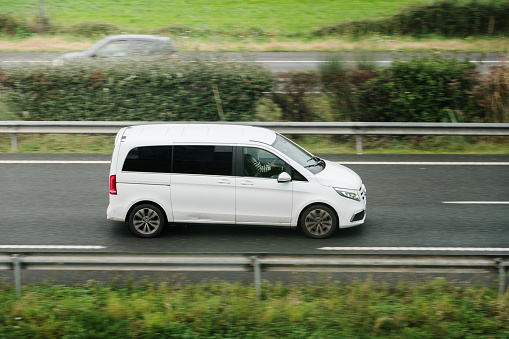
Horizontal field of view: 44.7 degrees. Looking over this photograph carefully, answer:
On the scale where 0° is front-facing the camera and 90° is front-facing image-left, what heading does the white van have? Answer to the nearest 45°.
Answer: approximately 270°

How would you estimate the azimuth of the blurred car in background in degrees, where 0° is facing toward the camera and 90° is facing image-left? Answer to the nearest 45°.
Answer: approximately 90°

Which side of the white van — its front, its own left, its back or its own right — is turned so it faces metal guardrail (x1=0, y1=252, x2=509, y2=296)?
right

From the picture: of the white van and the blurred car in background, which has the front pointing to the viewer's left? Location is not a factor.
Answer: the blurred car in background

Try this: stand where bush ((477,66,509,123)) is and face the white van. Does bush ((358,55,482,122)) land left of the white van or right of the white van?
right

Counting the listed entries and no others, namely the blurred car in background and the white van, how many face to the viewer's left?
1

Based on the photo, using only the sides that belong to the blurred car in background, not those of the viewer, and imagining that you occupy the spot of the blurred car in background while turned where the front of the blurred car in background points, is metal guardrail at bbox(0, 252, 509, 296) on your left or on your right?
on your left

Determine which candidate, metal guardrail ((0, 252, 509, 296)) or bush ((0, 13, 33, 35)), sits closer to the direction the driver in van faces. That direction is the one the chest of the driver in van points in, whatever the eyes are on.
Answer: the metal guardrail

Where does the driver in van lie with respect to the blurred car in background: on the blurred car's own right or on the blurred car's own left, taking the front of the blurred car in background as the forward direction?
on the blurred car's own left

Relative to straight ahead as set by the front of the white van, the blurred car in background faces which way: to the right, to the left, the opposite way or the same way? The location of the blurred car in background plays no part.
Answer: the opposite way

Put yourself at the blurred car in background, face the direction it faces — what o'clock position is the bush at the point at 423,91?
The bush is roughly at 7 o'clock from the blurred car in background.

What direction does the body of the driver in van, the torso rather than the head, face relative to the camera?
to the viewer's right

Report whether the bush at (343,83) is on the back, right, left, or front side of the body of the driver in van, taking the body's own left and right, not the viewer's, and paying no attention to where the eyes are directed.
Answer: left

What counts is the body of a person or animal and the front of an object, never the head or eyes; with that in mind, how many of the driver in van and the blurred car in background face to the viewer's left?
1

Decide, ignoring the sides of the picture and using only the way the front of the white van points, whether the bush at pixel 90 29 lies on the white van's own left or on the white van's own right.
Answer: on the white van's own left
